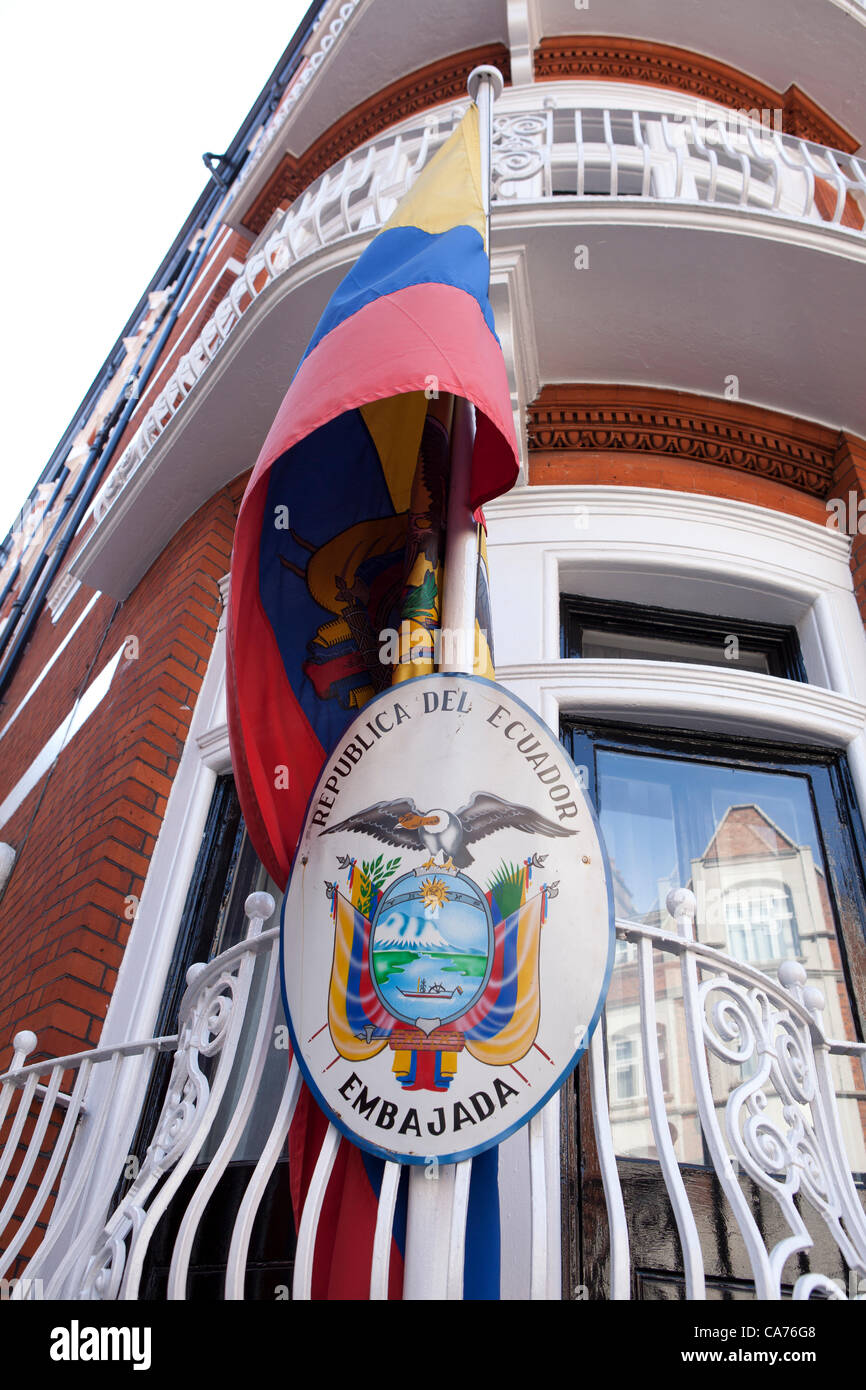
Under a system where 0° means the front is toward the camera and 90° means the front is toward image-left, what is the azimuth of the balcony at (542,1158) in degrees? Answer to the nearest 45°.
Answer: approximately 0°
